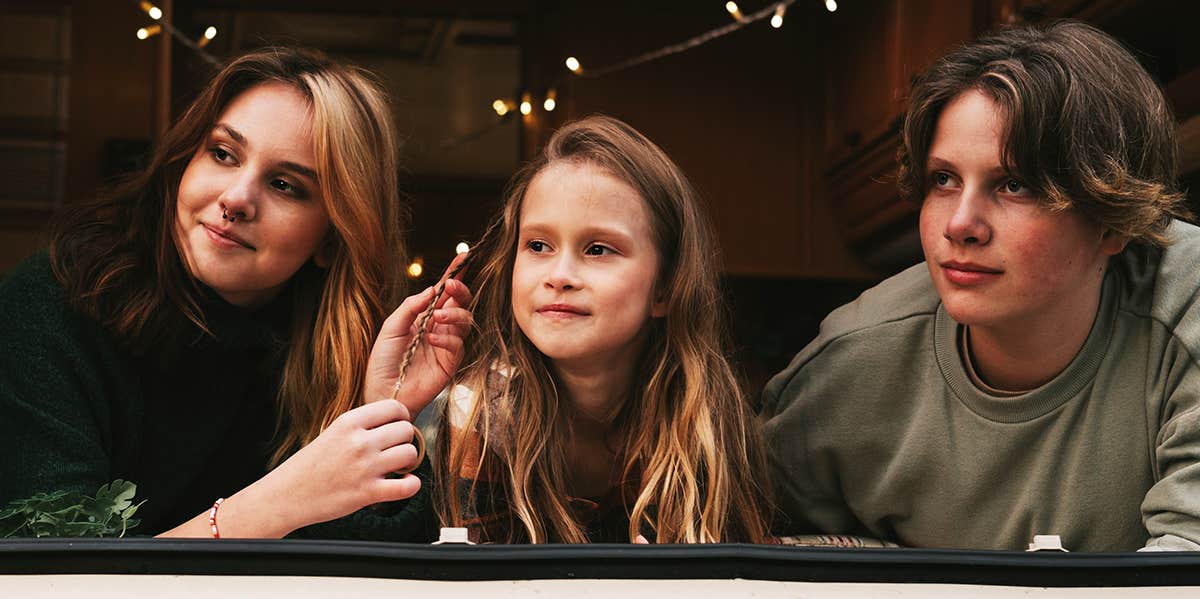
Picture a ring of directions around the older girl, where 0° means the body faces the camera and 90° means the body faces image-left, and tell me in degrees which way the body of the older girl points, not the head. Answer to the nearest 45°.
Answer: approximately 0°

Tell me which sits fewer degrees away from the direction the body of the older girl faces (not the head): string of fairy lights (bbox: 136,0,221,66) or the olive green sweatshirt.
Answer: the olive green sweatshirt

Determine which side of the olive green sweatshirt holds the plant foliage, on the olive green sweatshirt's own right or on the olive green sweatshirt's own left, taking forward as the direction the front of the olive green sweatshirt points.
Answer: on the olive green sweatshirt's own right

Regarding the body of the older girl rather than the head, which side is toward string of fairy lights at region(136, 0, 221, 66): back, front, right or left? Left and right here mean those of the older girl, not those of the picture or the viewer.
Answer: back

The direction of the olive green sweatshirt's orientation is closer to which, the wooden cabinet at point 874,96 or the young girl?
the young girl

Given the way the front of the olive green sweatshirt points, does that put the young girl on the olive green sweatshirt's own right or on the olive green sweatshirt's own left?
on the olive green sweatshirt's own right

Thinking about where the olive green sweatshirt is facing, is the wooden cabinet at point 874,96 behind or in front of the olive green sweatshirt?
behind

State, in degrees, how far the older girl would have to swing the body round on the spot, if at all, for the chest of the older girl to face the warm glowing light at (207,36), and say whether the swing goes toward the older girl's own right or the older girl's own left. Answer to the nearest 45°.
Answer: approximately 180°

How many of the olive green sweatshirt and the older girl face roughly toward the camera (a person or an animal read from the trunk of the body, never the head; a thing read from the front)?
2

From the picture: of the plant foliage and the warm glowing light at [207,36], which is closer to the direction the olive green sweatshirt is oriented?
the plant foliage
